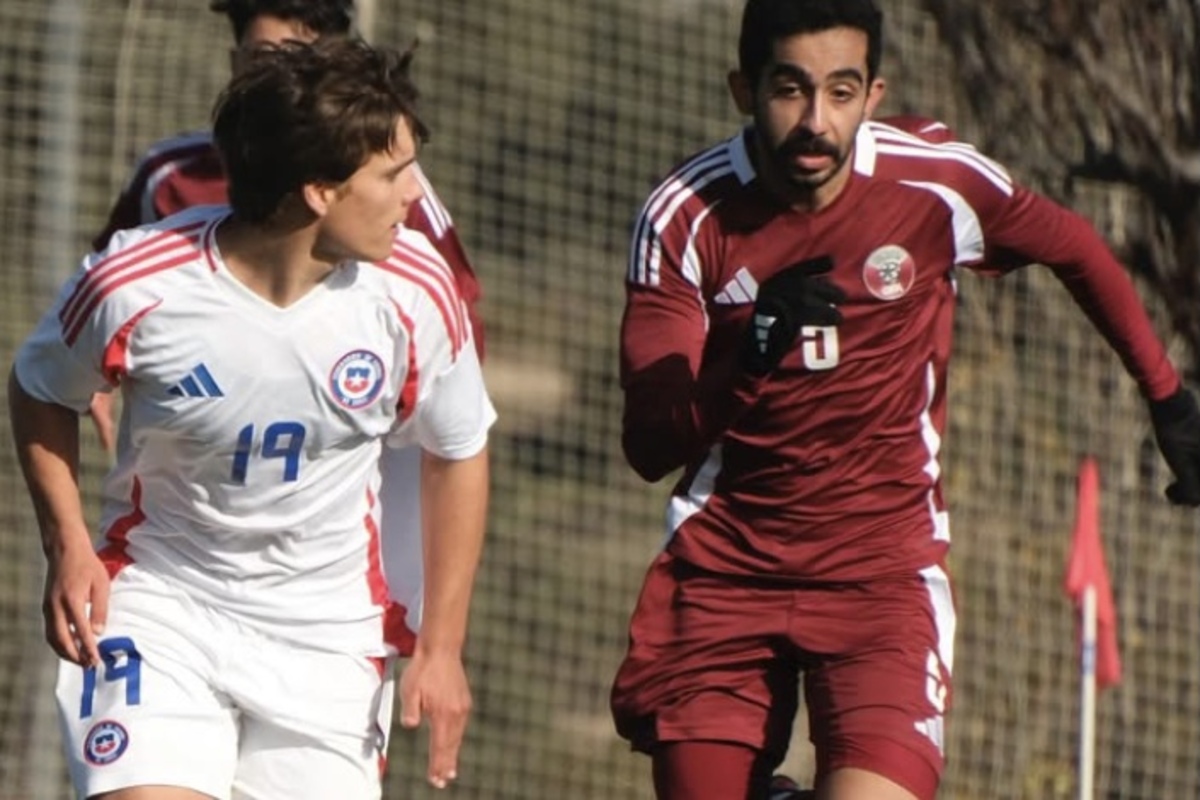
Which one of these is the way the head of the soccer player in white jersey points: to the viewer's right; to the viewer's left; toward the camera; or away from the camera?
to the viewer's right

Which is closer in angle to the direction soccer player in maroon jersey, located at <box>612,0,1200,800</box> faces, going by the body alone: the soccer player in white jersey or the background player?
the soccer player in white jersey

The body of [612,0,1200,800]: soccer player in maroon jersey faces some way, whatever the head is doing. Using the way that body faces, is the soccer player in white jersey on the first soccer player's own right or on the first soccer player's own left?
on the first soccer player's own right

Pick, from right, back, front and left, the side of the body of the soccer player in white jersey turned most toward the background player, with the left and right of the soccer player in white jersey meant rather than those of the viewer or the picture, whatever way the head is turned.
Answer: back

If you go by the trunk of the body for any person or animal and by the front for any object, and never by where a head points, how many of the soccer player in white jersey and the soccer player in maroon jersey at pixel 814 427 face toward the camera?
2

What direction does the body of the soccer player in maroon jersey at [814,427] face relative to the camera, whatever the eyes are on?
toward the camera

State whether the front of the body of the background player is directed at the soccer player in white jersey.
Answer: yes

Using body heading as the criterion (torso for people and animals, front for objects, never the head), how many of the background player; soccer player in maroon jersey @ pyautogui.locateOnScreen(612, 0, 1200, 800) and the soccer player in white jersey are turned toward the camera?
3

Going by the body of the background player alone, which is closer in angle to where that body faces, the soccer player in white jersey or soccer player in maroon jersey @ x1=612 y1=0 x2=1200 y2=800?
the soccer player in white jersey

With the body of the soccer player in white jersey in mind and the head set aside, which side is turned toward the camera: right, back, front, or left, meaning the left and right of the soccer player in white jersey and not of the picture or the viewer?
front

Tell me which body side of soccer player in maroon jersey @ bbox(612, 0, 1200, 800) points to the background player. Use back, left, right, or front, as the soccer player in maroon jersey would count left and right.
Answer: right

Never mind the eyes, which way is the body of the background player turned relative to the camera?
toward the camera

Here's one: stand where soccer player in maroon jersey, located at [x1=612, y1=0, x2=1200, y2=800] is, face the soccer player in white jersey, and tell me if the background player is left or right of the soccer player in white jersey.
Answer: right
